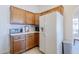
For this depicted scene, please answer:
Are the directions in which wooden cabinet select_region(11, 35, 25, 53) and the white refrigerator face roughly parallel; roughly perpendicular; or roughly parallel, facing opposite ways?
roughly perpendicular

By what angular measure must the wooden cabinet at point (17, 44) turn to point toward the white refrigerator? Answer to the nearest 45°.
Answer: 0° — it already faces it

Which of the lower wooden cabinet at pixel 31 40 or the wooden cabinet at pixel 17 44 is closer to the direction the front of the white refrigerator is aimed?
the wooden cabinet

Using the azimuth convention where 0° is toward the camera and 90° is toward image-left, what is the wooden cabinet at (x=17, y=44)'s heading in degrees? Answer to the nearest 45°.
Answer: approximately 315°

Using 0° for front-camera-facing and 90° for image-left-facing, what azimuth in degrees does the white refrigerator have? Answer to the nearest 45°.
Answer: approximately 45°

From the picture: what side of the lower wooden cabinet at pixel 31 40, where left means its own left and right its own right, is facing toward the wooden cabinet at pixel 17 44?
right

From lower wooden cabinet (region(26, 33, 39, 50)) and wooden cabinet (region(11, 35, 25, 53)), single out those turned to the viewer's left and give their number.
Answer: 0

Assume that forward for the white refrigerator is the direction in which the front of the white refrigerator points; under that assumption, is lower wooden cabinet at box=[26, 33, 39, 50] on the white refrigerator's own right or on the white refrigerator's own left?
on the white refrigerator's own right

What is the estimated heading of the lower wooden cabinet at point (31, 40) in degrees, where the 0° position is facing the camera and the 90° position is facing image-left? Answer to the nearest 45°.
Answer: approximately 315°

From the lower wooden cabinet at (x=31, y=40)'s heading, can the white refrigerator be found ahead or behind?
ahead

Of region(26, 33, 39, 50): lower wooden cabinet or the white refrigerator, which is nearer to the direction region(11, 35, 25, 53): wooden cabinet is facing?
the white refrigerator

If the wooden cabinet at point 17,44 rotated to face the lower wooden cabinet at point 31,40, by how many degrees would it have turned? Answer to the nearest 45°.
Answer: approximately 90° to its left
